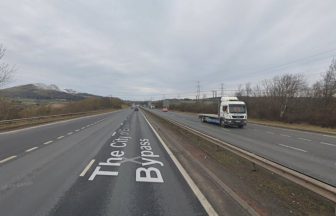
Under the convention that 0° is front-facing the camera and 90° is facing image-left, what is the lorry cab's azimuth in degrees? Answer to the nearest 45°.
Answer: approximately 315°
